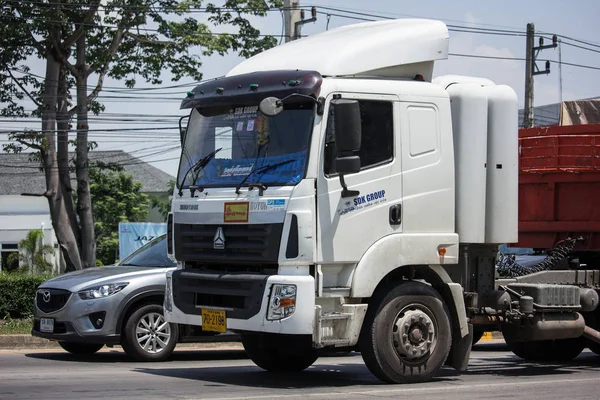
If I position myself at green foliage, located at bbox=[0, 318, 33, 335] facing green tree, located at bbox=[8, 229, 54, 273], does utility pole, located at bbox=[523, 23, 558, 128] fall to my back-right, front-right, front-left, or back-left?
front-right

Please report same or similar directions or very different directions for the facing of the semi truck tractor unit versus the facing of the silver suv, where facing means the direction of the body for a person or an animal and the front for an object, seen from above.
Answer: same or similar directions

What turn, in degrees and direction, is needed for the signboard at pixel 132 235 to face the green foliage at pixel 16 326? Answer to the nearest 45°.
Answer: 0° — it already faces it

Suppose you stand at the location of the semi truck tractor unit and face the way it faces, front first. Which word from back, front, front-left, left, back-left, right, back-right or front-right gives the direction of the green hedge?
right

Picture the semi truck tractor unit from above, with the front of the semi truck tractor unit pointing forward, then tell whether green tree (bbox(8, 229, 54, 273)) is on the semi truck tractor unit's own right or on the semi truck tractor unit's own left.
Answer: on the semi truck tractor unit's own right

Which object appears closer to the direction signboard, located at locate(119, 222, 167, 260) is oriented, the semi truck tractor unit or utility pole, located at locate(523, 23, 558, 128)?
the semi truck tractor unit

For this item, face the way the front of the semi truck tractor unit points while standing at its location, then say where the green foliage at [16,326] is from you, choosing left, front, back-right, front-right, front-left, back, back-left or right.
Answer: right

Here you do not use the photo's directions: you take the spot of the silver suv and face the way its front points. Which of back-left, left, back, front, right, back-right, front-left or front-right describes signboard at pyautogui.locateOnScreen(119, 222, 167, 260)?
back-right

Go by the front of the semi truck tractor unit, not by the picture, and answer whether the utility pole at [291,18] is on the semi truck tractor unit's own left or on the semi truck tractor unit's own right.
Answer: on the semi truck tractor unit's own right

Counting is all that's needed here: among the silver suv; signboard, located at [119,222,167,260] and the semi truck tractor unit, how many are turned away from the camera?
0

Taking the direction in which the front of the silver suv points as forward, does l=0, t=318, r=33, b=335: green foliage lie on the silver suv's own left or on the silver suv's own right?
on the silver suv's own right

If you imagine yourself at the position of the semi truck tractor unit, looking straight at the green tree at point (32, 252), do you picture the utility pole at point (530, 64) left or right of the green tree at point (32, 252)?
right

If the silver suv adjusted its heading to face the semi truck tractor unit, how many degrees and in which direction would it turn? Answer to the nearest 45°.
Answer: approximately 90° to its left

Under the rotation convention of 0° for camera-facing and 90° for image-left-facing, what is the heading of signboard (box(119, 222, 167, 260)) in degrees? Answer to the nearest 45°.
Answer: approximately 0°

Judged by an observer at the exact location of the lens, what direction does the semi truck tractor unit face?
facing the viewer and to the left of the viewer
